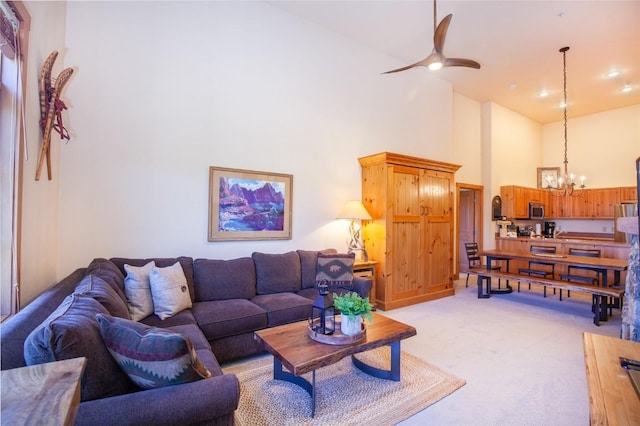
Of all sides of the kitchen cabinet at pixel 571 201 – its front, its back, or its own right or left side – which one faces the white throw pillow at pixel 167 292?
front

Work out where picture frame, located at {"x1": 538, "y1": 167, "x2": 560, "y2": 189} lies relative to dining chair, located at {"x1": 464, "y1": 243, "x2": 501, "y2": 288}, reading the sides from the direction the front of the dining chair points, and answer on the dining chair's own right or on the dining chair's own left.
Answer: on the dining chair's own left

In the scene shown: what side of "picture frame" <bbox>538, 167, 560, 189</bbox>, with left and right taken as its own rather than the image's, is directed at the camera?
front

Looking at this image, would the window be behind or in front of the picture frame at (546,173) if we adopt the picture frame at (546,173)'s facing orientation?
in front

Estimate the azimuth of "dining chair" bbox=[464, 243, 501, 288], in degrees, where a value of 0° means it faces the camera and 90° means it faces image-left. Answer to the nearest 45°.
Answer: approximately 315°

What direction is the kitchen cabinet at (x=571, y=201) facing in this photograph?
toward the camera

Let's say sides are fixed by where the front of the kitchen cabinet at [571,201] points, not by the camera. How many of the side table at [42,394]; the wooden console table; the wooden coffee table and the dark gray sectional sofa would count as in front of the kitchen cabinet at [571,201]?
4

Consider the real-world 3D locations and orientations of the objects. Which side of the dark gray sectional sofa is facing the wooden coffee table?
front

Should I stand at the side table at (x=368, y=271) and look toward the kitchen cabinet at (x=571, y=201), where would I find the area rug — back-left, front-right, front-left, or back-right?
back-right

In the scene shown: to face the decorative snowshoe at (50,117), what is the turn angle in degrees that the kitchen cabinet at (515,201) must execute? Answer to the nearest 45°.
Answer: approximately 45° to its right
